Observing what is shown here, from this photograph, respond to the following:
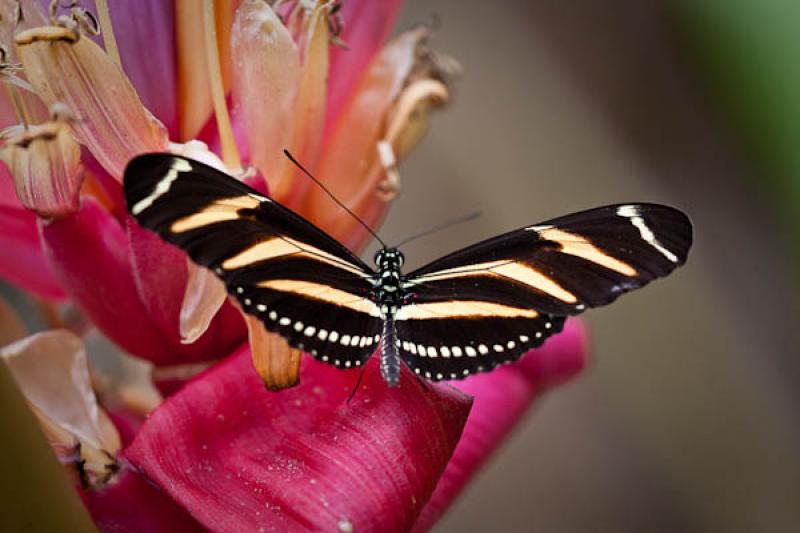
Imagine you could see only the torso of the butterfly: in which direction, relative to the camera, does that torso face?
away from the camera
